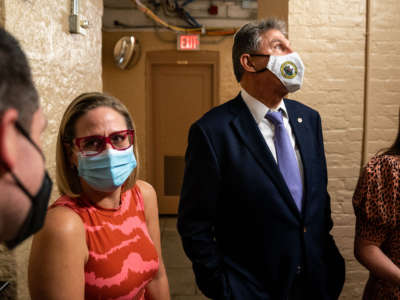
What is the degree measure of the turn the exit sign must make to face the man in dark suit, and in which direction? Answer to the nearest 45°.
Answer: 0° — it already faces them

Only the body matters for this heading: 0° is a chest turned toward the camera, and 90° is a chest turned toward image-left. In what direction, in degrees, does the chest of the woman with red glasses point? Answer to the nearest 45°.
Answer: approximately 315°

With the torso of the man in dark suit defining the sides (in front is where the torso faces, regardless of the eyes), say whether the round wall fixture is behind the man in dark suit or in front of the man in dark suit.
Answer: behind

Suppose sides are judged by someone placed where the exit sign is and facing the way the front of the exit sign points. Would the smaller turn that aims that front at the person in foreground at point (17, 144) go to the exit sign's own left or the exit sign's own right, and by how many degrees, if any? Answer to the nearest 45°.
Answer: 0° — it already faces them

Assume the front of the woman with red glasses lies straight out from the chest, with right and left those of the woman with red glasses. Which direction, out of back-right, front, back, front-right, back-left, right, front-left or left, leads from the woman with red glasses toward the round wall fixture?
back-left

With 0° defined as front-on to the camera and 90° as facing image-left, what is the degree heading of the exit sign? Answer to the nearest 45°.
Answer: approximately 0°
